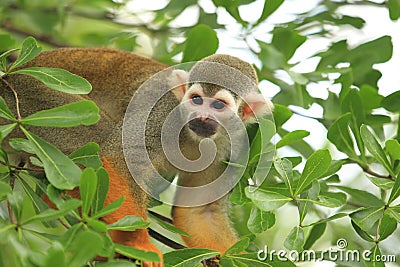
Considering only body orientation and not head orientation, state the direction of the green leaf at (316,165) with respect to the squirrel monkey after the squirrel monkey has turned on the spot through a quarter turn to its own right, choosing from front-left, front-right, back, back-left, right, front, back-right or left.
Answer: left

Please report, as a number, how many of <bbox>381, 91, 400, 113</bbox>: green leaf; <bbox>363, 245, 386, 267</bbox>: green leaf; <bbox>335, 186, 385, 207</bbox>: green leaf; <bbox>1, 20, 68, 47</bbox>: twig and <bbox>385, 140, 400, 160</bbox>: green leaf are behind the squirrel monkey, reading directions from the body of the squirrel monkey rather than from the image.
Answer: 1

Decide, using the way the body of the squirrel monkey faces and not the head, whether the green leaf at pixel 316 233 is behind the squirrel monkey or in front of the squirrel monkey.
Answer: in front

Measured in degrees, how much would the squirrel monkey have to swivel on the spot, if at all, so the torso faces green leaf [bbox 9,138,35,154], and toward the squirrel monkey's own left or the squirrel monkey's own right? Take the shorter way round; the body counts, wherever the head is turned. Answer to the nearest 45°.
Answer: approximately 90° to the squirrel monkey's own right

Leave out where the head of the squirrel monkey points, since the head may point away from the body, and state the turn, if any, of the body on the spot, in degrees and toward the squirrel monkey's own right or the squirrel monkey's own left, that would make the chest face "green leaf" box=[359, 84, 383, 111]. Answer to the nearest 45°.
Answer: approximately 45° to the squirrel monkey's own left

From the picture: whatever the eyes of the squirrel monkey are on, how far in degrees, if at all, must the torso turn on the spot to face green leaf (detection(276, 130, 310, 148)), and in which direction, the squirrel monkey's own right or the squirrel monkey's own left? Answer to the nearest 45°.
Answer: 0° — it already faces it

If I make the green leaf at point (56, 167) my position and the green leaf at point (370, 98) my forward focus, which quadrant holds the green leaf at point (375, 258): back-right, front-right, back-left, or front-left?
front-right

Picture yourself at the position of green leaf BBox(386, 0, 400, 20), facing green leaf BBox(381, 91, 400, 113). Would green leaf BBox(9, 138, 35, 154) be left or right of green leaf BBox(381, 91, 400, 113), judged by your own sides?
right

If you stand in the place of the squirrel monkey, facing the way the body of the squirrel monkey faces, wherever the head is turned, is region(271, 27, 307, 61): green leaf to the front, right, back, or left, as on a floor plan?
left
